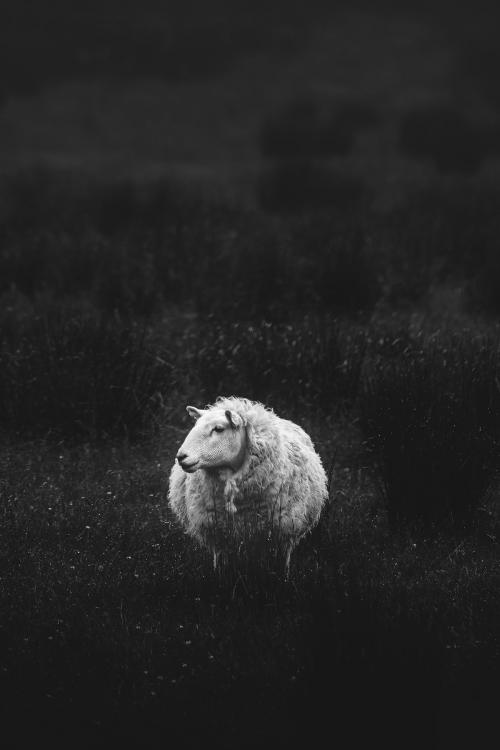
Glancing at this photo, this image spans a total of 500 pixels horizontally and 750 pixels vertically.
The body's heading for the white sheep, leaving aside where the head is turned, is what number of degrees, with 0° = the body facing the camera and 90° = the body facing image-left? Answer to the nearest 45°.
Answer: approximately 0°
